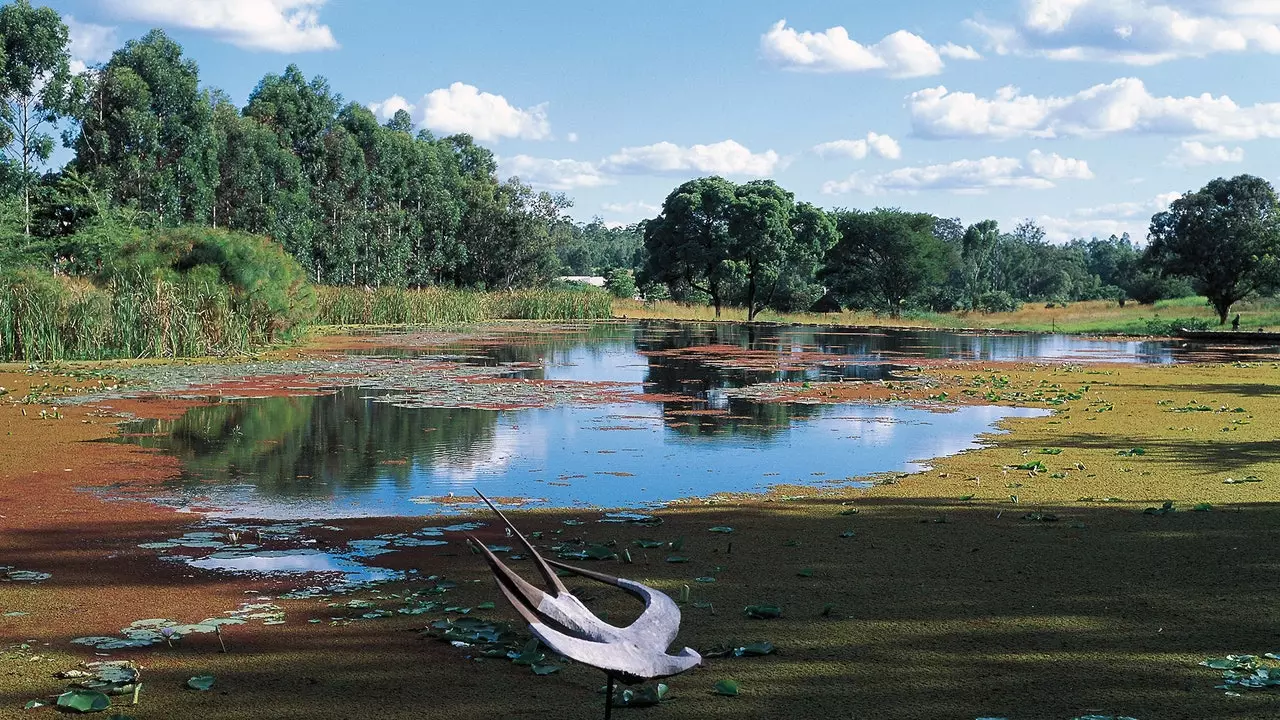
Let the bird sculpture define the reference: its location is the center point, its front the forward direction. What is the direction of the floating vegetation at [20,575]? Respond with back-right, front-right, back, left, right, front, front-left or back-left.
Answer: back-left

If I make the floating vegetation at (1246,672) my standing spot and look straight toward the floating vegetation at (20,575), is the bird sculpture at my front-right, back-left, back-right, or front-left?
front-left

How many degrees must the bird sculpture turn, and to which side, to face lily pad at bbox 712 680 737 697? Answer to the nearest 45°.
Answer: approximately 45° to its left

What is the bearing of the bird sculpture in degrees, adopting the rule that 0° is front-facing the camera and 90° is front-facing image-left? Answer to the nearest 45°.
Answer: approximately 270°

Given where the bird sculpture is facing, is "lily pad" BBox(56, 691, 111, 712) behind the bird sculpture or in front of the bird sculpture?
behind

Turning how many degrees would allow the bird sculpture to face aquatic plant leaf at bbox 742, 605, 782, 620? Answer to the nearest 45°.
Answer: approximately 90° to its left

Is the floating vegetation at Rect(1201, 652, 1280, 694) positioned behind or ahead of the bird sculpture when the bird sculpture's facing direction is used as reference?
ahead

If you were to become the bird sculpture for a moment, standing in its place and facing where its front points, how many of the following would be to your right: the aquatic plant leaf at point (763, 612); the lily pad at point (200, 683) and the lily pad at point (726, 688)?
0

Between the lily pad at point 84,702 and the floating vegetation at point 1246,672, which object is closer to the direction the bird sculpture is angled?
the floating vegetation

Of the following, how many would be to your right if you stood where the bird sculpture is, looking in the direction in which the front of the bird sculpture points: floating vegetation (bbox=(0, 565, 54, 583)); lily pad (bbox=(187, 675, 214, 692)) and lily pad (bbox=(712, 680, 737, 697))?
0

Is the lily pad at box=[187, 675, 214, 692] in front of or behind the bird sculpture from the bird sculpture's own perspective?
behind

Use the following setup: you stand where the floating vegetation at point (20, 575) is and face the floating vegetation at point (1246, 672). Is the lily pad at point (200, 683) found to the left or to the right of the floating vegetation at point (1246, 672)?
right
